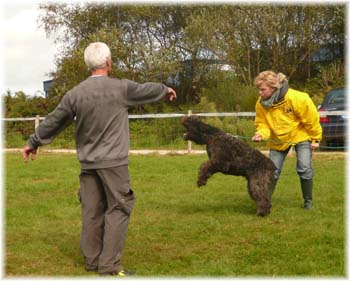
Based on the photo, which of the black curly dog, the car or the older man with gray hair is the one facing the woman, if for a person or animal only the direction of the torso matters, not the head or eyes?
the older man with gray hair

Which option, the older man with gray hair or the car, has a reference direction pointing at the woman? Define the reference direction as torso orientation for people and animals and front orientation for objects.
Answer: the older man with gray hair

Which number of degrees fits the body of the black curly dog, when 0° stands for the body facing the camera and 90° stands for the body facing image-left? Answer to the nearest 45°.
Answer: approximately 90°

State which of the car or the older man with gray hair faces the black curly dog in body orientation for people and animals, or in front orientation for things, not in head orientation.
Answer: the older man with gray hair

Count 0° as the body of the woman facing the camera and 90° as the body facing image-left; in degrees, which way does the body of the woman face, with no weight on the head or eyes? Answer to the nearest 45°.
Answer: approximately 45°

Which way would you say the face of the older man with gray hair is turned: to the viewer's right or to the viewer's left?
to the viewer's right

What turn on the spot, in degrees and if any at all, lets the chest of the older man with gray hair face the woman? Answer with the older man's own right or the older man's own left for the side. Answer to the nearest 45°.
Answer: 0° — they already face them

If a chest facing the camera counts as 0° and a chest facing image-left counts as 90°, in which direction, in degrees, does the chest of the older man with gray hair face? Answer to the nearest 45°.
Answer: approximately 225°
